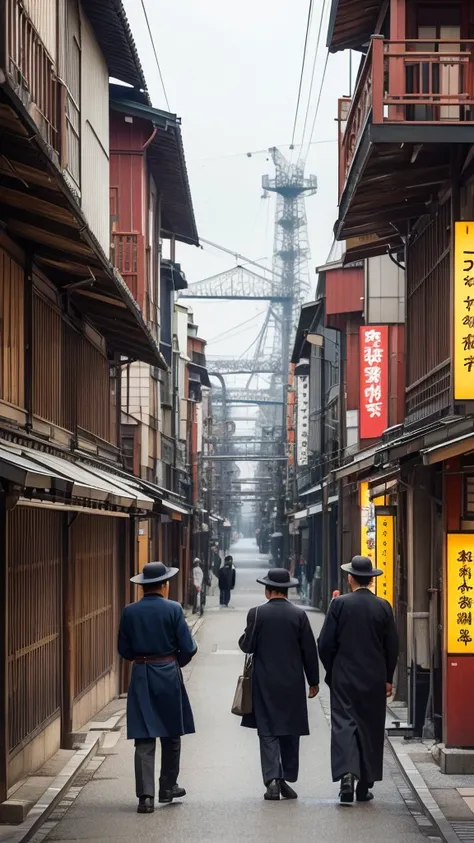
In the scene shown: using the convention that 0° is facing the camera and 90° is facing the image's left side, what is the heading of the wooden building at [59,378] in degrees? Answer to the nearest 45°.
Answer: approximately 270°

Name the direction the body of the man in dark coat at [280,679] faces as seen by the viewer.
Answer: away from the camera

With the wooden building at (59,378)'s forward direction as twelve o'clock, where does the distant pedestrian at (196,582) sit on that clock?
The distant pedestrian is roughly at 9 o'clock from the wooden building.

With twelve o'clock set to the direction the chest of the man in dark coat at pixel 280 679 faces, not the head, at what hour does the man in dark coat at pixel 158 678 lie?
the man in dark coat at pixel 158 678 is roughly at 8 o'clock from the man in dark coat at pixel 280 679.

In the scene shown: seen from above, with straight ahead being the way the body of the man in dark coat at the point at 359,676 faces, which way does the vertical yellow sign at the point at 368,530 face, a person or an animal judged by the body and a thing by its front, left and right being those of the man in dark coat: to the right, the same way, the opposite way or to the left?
the opposite way

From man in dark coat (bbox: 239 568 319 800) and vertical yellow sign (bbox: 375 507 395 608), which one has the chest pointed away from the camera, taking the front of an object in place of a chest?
the man in dark coat

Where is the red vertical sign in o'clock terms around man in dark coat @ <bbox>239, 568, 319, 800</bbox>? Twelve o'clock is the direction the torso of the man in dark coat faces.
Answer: The red vertical sign is roughly at 12 o'clock from the man in dark coat.

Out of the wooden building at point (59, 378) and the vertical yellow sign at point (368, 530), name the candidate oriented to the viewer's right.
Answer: the wooden building

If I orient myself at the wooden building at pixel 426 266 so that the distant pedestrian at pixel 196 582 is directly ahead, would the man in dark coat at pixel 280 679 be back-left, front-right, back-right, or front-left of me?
back-left

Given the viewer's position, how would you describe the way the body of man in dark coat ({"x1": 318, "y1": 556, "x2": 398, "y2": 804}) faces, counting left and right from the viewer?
facing away from the viewer
